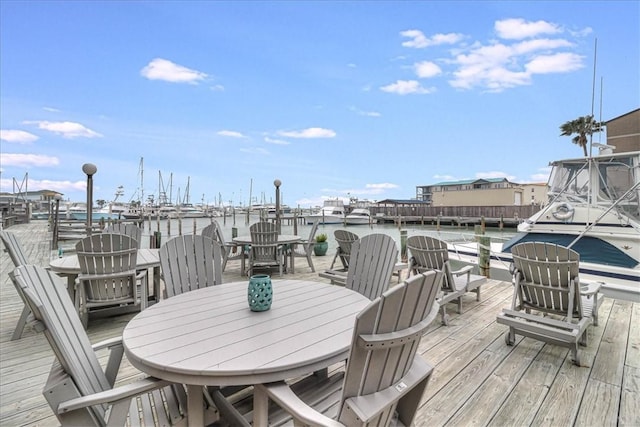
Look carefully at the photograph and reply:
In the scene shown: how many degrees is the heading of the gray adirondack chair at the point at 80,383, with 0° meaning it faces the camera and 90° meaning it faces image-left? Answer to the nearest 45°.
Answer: approximately 225°

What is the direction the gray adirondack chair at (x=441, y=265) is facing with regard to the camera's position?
facing away from the viewer and to the right of the viewer

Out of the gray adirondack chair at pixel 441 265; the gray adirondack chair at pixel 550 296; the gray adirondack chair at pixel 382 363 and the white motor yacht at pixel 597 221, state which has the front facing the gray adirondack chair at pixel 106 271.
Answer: the gray adirondack chair at pixel 382 363

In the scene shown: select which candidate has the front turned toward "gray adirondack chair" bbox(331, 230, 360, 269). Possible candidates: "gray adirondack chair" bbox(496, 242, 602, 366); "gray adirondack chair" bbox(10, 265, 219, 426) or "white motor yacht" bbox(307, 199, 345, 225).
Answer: "gray adirondack chair" bbox(10, 265, 219, 426)

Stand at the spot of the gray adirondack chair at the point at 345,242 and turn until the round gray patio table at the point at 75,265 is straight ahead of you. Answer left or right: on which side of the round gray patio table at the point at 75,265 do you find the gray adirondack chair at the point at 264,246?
right

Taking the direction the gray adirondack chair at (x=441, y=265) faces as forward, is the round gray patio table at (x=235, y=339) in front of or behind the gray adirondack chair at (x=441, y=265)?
behind

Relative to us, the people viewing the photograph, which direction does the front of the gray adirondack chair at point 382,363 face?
facing away from the viewer and to the left of the viewer

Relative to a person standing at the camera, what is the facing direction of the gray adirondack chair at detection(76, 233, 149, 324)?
facing away from the viewer

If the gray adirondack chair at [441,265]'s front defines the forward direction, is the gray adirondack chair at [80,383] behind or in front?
behind

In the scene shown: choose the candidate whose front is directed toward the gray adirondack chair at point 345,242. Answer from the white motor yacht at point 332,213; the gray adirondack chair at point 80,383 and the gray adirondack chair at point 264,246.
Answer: the gray adirondack chair at point 80,383

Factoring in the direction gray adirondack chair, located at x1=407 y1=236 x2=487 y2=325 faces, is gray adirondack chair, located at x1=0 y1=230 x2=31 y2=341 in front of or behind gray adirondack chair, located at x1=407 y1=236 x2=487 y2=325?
behind

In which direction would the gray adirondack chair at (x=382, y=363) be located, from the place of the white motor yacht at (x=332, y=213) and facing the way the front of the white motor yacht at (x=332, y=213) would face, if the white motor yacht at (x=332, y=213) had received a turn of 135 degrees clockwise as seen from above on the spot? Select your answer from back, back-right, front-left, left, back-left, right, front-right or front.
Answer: back-right

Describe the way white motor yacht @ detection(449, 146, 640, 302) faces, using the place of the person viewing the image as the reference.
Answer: facing away from the viewer and to the left of the viewer
